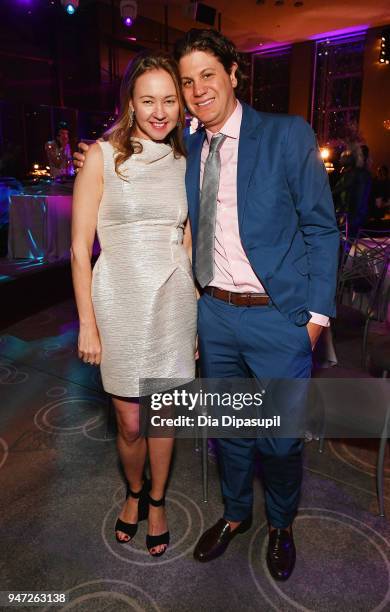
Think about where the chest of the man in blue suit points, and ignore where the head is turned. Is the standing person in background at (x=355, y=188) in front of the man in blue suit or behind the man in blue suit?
behind

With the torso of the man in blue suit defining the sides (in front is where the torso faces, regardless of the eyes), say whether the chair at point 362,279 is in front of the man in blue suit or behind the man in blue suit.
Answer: behind

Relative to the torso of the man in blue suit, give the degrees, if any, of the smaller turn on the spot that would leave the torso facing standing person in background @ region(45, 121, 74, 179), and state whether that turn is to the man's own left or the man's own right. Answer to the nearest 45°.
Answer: approximately 90° to the man's own right

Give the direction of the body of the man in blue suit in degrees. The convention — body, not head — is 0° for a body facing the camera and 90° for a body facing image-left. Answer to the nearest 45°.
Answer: approximately 45°

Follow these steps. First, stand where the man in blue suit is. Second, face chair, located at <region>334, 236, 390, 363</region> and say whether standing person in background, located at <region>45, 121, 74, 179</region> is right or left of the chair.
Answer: left
